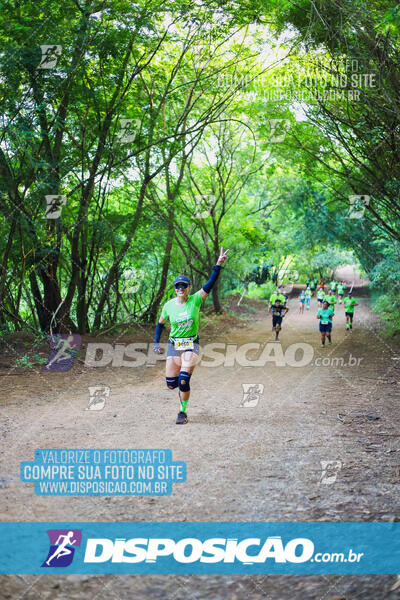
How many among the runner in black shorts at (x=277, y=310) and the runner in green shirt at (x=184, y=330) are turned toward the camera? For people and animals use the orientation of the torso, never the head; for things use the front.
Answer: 2

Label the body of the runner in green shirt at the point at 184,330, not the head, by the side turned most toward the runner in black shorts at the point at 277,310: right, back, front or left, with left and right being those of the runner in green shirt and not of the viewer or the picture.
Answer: back

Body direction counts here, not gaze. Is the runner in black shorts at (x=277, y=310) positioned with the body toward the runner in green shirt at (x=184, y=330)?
yes

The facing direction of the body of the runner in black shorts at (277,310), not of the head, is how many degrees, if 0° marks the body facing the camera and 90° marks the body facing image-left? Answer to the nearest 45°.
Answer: approximately 0°
